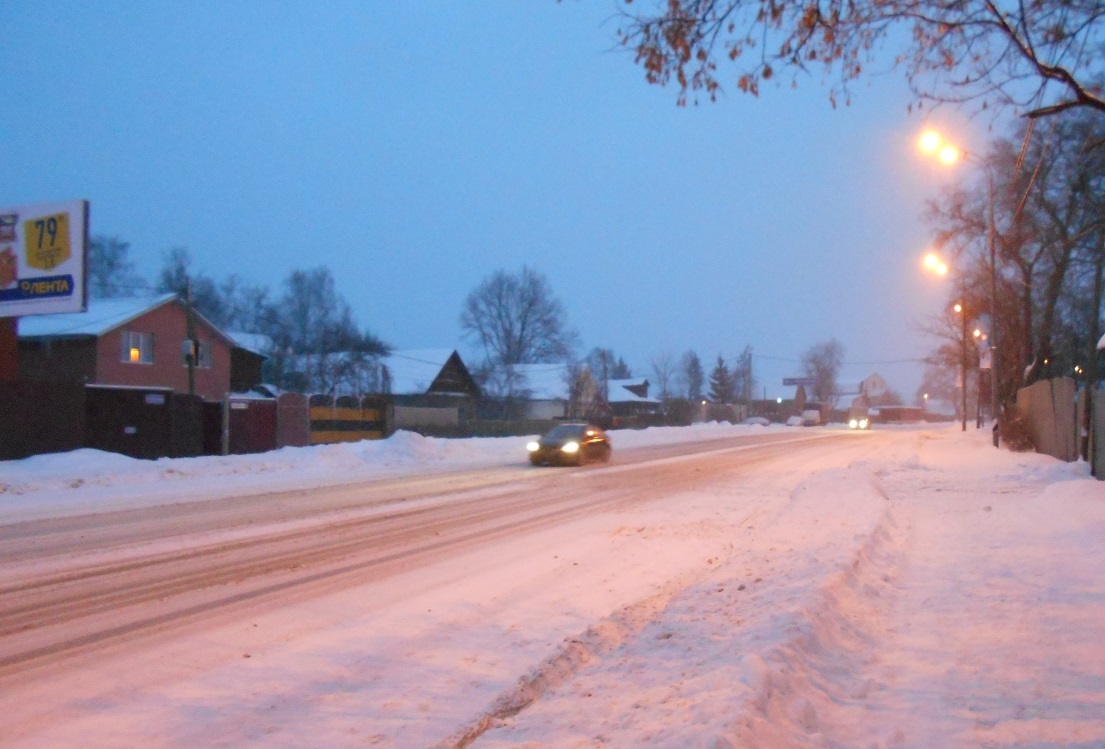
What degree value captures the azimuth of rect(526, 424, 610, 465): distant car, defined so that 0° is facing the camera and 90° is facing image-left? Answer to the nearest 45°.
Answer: approximately 45°

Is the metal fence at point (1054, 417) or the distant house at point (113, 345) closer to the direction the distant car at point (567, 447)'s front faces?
the distant house

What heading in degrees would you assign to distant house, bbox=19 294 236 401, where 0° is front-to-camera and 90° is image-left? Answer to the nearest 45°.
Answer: approximately 315°

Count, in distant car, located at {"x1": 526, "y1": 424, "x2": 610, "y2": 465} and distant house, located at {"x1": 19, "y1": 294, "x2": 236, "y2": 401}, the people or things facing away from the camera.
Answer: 0

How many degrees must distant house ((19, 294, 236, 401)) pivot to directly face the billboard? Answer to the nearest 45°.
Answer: approximately 45° to its right

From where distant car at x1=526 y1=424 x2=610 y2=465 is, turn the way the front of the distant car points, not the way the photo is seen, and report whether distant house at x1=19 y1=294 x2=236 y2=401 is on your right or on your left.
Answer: on your right
